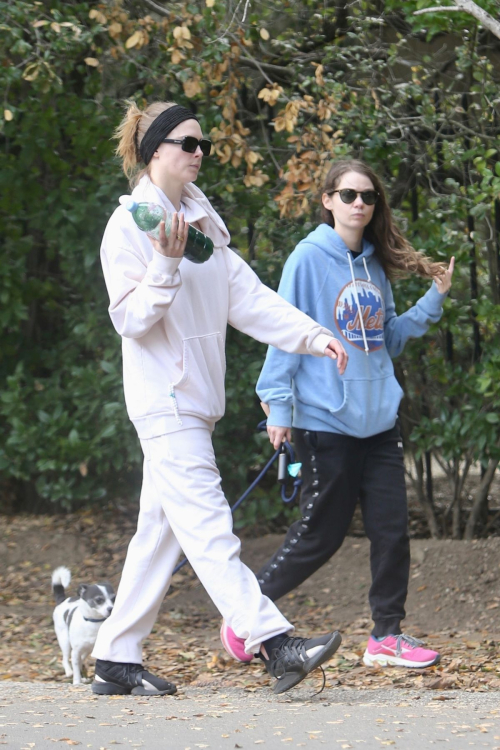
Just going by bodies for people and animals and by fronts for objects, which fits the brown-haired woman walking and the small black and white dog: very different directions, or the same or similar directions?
same or similar directions

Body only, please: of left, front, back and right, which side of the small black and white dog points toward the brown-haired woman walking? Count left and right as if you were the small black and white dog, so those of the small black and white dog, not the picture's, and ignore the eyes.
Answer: left

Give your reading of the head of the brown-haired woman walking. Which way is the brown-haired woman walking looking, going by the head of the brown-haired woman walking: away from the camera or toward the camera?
toward the camera

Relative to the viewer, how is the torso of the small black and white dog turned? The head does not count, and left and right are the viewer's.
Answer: facing the viewer and to the right of the viewer
